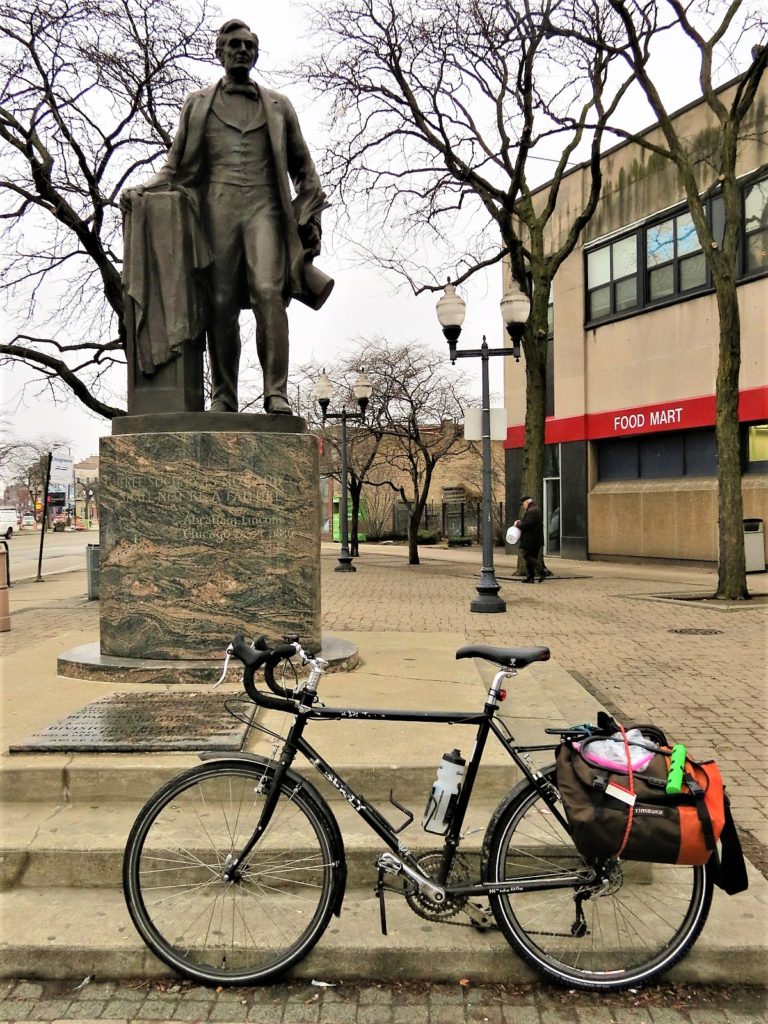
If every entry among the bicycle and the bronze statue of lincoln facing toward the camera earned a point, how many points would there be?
1

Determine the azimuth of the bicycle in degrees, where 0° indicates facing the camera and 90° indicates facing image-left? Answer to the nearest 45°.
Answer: approximately 90°

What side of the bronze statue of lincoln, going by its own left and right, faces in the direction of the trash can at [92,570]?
back

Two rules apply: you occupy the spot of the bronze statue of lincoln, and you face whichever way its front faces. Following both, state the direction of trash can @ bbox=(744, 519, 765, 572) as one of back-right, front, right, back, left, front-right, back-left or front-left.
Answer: back-left

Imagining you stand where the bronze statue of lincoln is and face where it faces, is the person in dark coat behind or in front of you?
behind

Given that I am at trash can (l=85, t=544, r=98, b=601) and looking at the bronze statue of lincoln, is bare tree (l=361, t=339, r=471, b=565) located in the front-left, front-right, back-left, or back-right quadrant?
back-left

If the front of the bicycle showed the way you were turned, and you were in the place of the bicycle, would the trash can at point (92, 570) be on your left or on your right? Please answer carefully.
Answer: on your right

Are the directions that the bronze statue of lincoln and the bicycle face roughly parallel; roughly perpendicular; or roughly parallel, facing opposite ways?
roughly perpendicular

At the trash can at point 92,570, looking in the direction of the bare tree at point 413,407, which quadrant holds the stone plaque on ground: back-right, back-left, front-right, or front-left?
back-right

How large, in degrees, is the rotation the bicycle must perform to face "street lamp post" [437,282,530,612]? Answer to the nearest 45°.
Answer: approximately 90° to its right

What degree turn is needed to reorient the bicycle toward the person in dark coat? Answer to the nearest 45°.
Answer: approximately 90° to its right
